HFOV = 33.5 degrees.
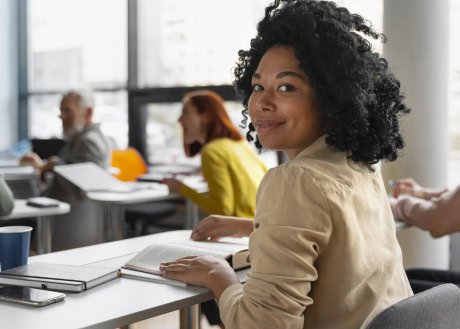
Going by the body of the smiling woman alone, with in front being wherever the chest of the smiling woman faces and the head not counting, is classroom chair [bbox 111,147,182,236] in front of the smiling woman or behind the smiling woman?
in front

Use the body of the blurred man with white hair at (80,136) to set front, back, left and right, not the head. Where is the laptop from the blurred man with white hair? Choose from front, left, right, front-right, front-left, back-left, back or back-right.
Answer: left

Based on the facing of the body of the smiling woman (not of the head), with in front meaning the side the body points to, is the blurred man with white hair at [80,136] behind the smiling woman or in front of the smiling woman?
in front

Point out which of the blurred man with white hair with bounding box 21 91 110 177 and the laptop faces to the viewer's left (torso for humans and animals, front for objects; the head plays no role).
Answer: the blurred man with white hair

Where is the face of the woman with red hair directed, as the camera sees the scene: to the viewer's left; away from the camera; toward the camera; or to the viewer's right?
to the viewer's left

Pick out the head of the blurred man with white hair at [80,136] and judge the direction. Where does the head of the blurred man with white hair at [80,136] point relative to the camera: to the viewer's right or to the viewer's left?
to the viewer's left

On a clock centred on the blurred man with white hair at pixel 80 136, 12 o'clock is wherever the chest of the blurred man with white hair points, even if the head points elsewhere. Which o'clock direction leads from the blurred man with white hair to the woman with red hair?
The woman with red hair is roughly at 8 o'clock from the blurred man with white hair.

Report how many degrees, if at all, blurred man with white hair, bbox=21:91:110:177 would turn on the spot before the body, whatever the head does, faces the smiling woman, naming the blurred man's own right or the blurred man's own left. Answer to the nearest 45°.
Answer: approximately 90° to the blurred man's own left

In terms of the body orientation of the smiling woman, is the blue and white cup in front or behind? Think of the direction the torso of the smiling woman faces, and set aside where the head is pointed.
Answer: in front

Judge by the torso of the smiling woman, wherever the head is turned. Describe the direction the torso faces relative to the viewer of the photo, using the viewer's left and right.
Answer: facing away from the viewer and to the left of the viewer

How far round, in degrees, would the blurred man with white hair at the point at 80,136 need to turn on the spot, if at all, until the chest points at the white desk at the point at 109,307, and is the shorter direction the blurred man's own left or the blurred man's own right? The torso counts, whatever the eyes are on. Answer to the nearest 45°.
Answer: approximately 90° to the blurred man's own left

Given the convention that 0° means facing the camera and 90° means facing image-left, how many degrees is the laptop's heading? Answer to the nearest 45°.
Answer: approximately 225°

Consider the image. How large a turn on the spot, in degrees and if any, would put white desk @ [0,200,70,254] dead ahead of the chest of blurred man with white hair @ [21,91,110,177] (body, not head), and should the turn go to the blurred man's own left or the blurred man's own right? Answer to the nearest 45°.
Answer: approximately 90° to the blurred man's own left

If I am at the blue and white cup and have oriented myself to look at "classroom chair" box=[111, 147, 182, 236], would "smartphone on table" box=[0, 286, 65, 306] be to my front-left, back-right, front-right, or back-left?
back-right

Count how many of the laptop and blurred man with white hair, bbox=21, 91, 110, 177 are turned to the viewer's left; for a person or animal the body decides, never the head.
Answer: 1

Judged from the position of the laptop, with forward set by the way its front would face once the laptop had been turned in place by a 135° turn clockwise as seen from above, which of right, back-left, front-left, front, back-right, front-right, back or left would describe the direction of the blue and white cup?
front

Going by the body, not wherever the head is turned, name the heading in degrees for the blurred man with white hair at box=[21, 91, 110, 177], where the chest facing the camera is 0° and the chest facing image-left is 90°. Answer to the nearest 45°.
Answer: approximately 90°
